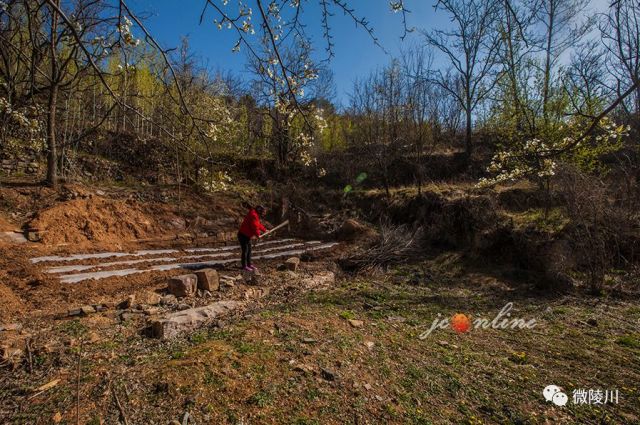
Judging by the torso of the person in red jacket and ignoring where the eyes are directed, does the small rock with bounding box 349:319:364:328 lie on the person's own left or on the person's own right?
on the person's own right

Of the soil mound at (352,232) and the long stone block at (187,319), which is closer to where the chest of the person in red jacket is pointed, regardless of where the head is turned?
the soil mound

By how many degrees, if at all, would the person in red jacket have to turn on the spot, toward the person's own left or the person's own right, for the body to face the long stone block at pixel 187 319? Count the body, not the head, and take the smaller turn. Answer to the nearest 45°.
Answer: approximately 90° to the person's own right

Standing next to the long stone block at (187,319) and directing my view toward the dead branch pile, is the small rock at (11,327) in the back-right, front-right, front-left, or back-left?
back-left

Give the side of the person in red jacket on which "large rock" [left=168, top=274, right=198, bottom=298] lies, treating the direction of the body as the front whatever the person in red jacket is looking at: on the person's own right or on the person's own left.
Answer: on the person's own right

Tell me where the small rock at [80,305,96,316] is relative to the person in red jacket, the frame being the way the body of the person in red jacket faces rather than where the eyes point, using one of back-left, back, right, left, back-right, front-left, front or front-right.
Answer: back-right

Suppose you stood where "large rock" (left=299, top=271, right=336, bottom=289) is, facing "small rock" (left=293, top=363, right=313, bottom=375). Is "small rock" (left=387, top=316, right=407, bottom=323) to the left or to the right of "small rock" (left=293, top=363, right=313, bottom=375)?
left

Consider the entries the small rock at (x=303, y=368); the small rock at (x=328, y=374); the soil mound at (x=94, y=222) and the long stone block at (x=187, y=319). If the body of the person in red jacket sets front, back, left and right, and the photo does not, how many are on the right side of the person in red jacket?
3

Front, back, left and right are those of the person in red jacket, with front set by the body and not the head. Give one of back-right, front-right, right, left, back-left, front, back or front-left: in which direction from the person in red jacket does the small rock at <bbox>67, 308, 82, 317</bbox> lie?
back-right

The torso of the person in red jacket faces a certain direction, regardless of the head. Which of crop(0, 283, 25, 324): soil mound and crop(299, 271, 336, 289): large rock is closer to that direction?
the large rock

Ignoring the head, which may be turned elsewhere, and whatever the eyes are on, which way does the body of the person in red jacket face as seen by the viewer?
to the viewer's right

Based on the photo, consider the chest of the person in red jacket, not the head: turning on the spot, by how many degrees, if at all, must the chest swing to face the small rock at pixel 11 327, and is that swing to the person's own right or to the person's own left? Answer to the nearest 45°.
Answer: approximately 135° to the person's own right

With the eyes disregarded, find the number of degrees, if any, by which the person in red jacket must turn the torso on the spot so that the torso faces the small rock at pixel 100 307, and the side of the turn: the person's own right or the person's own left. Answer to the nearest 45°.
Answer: approximately 135° to the person's own right

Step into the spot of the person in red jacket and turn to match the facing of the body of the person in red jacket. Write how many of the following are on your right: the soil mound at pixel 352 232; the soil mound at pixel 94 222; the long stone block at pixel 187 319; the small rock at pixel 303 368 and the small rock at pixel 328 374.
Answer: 3
